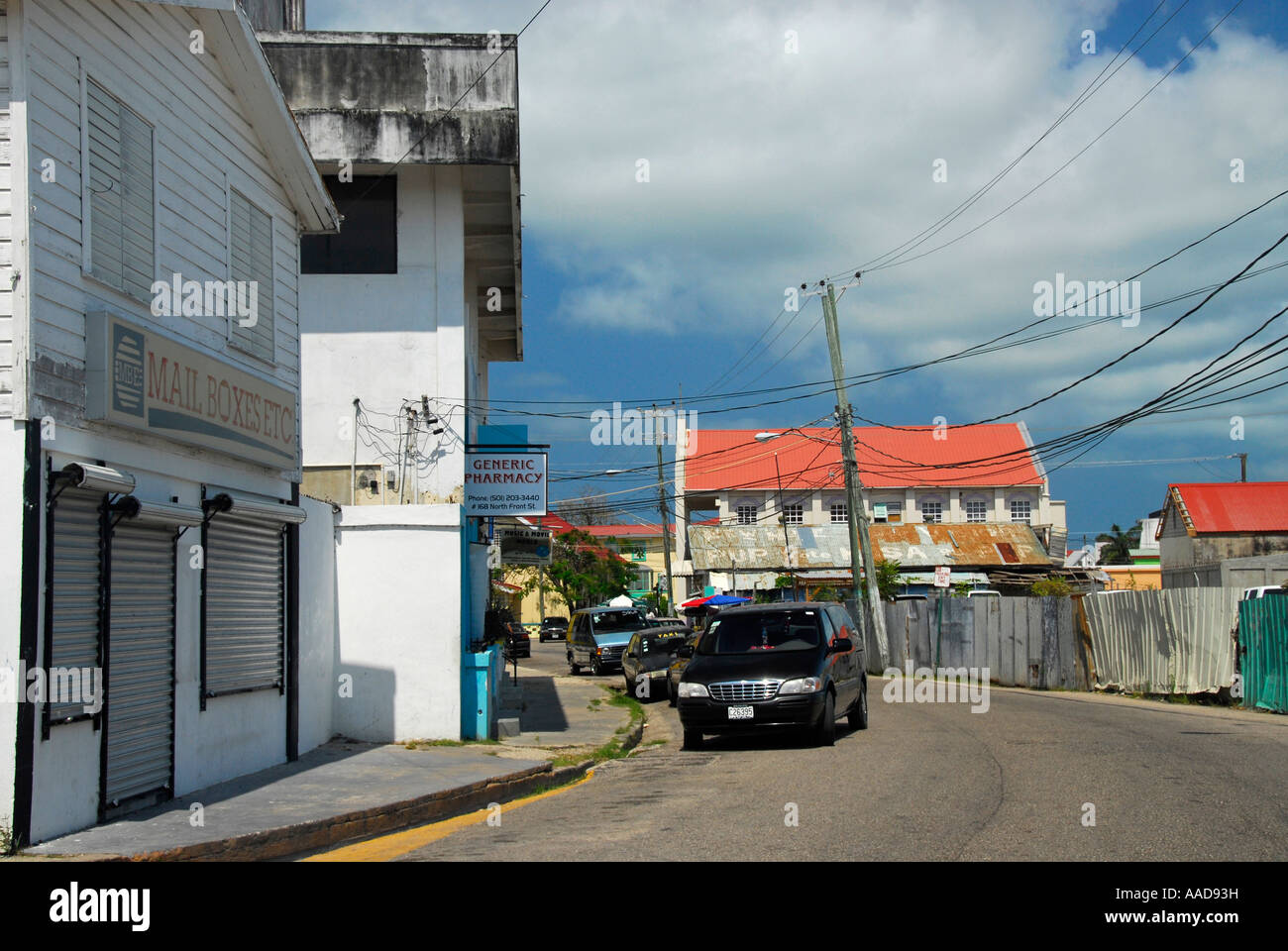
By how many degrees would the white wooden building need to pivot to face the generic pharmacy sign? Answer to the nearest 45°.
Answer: approximately 90° to its left

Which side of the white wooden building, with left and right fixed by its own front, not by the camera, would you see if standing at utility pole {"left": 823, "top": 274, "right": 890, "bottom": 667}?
left

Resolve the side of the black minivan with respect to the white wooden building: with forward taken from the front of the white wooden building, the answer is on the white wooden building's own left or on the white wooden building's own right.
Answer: on the white wooden building's own left

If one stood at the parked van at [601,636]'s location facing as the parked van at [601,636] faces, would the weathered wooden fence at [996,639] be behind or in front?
in front

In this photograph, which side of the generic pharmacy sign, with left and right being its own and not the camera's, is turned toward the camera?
front

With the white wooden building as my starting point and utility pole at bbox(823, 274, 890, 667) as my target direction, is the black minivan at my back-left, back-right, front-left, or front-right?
front-right

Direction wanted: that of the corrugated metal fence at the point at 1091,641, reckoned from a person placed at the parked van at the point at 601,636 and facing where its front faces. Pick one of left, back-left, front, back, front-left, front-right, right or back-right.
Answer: front

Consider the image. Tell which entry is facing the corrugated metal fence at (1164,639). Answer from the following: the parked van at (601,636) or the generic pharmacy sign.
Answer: the parked van

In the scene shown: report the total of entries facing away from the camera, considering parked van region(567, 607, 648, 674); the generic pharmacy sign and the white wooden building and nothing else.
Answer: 0

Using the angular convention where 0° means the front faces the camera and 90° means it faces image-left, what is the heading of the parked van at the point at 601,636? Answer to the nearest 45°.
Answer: approximately 315°

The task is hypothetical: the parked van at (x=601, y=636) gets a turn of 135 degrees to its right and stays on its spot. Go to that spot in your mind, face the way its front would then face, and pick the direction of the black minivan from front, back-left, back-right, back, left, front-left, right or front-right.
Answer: left

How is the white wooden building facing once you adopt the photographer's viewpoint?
facing the viewer and to the right of the viewer

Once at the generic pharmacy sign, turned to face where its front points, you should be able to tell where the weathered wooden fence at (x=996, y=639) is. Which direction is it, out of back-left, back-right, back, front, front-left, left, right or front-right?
back-left

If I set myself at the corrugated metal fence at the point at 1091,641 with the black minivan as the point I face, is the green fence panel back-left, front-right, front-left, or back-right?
front-left

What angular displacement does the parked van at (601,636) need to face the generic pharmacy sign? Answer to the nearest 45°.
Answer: approximately 45° to its right

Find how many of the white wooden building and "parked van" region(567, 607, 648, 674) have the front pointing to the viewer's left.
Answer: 0
